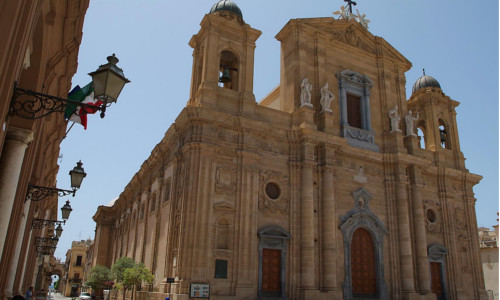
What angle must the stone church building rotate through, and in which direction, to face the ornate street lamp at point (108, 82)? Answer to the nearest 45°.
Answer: approximately 45° to its right

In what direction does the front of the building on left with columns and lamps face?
to the viewer's right

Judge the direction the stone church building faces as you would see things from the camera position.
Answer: facing the viewer and to the right of the viewer

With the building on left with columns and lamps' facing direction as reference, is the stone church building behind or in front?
in front

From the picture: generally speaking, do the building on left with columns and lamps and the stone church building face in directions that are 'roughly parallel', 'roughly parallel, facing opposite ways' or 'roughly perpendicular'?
roughly perpendicular

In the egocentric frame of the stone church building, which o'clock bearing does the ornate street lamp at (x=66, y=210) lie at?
The ornate street lamp is roughly at 3 o'clock from the stone church building.

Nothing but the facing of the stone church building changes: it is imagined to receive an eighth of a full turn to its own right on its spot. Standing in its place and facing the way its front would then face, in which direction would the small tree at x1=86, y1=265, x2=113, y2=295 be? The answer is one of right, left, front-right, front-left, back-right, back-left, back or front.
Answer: back-right

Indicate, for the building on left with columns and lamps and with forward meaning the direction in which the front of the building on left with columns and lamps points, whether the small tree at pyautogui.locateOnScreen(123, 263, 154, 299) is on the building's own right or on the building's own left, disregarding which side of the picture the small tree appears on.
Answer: on the building's own left

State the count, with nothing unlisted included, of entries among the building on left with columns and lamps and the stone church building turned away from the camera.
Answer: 0

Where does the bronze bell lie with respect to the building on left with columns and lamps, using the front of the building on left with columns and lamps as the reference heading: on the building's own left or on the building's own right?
on the building's own left

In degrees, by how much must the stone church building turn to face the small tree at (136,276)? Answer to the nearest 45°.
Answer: approximately 135° to its right

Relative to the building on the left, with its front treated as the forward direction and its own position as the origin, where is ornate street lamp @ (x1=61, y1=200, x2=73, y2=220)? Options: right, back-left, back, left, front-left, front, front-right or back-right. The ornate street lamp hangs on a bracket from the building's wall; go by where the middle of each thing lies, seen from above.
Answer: left
